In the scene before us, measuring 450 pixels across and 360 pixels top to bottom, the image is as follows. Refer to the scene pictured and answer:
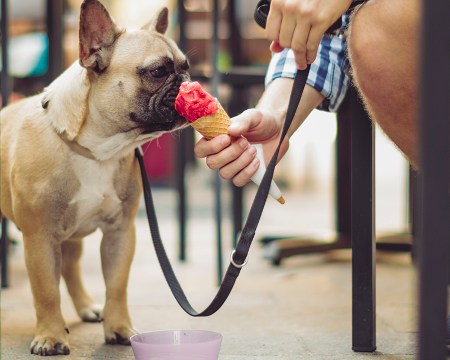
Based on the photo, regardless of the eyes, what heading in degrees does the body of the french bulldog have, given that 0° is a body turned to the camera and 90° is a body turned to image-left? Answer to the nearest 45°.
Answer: approximately 315°
